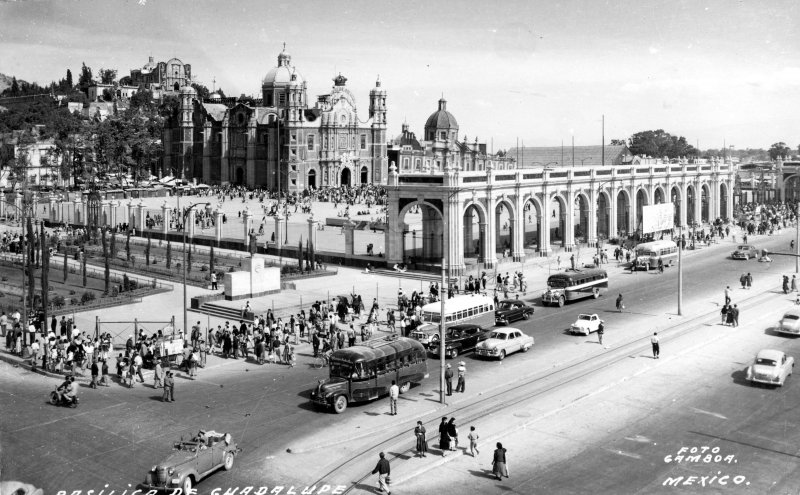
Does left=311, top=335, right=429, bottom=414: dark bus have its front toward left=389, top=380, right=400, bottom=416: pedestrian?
no

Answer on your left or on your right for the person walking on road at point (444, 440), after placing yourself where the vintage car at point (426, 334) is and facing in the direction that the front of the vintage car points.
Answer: on your left

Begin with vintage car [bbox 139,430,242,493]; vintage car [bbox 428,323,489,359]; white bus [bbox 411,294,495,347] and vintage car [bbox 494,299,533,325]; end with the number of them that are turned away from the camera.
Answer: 0

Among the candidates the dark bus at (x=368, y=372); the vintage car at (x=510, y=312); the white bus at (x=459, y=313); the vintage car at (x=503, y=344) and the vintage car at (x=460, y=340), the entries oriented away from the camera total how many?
0

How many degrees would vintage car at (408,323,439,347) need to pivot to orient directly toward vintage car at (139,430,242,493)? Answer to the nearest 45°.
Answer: approximately 45° to its left

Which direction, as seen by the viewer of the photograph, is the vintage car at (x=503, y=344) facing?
facing the viewer and to the left of the viewer

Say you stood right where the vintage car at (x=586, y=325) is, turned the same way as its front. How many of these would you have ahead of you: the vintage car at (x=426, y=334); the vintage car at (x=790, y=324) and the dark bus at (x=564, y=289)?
1

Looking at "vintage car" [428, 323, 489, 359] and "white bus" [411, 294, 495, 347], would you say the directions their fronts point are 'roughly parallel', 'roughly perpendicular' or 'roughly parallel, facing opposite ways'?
roughly parallel

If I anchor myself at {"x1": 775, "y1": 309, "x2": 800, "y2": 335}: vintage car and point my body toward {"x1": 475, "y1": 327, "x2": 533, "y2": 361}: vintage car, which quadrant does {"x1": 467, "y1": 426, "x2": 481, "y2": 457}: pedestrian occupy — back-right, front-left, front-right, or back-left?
front-left

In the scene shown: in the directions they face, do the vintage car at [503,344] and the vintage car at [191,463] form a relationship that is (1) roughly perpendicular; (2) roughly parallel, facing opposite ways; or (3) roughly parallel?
roughly parallel

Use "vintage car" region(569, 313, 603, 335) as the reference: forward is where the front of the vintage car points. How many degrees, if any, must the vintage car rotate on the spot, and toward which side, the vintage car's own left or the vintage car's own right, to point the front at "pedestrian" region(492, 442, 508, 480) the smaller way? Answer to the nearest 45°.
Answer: approximately 45° to the vintage car's own left

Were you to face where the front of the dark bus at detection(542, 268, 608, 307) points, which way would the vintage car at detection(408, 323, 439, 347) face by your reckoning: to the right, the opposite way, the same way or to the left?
the same way

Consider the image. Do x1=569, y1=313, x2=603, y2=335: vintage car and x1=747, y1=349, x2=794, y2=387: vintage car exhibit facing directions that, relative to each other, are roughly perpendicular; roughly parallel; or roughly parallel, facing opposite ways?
roughly parallel, facing opposite ways

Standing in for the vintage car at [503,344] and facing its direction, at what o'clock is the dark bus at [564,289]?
The dark bus is roughly at 5 o'clock from the vintage car.

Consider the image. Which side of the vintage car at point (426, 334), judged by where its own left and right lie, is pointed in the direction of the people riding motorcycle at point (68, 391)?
front

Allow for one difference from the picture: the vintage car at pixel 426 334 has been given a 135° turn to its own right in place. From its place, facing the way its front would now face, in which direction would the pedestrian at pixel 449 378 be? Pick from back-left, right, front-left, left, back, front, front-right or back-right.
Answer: back

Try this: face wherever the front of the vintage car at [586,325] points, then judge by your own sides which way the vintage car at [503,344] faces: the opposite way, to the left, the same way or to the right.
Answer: the same way

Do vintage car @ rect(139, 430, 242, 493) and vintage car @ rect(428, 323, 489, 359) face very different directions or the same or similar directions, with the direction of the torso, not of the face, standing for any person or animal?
same or similar directions
